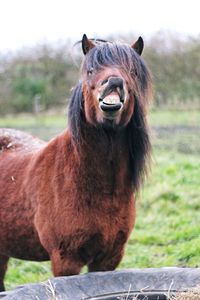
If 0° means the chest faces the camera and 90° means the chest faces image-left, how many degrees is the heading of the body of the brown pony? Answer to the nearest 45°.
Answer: approximately 315°
